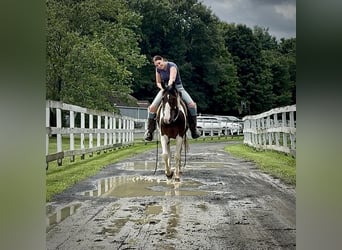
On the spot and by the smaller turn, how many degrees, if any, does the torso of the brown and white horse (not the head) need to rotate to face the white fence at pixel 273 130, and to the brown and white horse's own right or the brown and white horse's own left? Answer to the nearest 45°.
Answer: approximately 90° to the brown and white horse's own left

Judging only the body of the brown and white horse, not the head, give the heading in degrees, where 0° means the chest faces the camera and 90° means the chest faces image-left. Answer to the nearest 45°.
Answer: approximately 0°

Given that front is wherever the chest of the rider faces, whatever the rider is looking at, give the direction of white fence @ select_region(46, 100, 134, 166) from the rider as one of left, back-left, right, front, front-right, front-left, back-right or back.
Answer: right

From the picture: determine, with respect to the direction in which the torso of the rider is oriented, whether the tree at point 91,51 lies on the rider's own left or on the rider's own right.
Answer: on the rider's own right

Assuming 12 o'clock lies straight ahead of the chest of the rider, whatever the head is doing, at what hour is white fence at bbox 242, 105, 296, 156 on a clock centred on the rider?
The white fence is roughly at 7 o'clock from the rider.

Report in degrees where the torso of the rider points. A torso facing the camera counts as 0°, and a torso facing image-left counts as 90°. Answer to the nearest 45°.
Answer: approximately 0°

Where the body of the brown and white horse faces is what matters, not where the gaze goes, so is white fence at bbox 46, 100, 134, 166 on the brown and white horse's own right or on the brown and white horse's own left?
on the brown and white horse's own right
